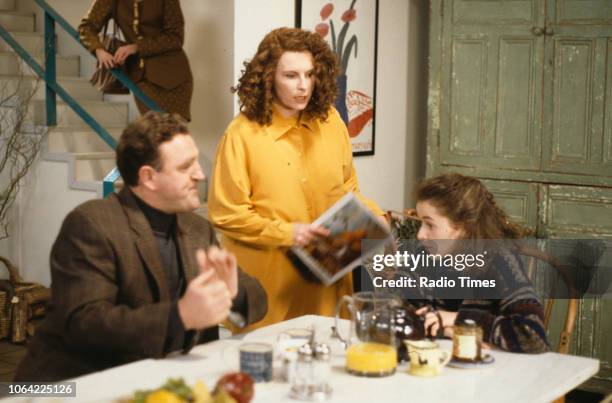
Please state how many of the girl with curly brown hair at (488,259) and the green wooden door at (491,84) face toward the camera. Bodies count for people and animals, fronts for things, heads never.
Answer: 1

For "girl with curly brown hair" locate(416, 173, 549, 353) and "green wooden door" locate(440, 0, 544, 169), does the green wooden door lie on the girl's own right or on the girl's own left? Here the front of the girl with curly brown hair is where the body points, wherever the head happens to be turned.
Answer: on the girl's own right

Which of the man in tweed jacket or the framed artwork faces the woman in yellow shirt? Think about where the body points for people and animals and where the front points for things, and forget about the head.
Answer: the framed artwork

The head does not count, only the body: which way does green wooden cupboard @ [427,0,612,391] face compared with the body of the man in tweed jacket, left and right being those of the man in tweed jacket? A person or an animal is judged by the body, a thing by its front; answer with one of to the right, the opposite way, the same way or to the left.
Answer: to the right

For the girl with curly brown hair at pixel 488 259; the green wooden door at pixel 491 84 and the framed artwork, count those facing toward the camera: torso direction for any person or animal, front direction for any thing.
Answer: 2

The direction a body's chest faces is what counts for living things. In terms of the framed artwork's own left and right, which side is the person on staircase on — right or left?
on its right

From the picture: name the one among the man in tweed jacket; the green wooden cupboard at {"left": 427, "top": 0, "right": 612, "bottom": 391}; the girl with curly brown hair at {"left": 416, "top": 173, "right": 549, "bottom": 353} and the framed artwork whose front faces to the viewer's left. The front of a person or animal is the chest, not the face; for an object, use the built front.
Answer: the girl with curly brown hair

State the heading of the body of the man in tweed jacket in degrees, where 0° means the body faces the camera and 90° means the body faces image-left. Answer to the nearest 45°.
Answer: approximately 315°

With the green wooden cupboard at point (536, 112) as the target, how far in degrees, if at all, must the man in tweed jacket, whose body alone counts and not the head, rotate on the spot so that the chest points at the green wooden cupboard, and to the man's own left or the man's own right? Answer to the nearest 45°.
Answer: approximately 90° to the man's own left

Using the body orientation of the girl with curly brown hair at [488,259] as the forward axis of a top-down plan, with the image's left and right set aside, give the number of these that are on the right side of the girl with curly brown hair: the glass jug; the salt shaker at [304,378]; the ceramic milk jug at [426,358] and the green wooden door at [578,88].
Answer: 1

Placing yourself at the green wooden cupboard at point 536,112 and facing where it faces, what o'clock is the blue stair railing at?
The blue stair railing is roughly at 3 o'clock from the green wooden cupboard.

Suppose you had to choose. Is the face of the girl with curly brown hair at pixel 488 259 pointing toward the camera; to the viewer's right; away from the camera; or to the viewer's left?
to the viewer's left

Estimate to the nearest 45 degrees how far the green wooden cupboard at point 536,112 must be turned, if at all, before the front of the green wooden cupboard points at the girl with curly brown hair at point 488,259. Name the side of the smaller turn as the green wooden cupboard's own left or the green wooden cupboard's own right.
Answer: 0° — it already faces them

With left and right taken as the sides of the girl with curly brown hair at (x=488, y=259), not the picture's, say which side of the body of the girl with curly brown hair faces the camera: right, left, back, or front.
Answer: left

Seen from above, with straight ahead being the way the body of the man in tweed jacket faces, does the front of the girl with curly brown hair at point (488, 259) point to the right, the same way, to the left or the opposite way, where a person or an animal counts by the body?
the opposite way

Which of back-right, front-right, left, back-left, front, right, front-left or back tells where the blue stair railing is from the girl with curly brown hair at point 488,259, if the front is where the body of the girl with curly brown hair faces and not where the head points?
front-right

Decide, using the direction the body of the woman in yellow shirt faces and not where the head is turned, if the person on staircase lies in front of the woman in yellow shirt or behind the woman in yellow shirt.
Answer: behind

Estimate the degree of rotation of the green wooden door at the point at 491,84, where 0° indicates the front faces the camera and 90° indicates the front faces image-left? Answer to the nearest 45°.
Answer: approximately 0°
